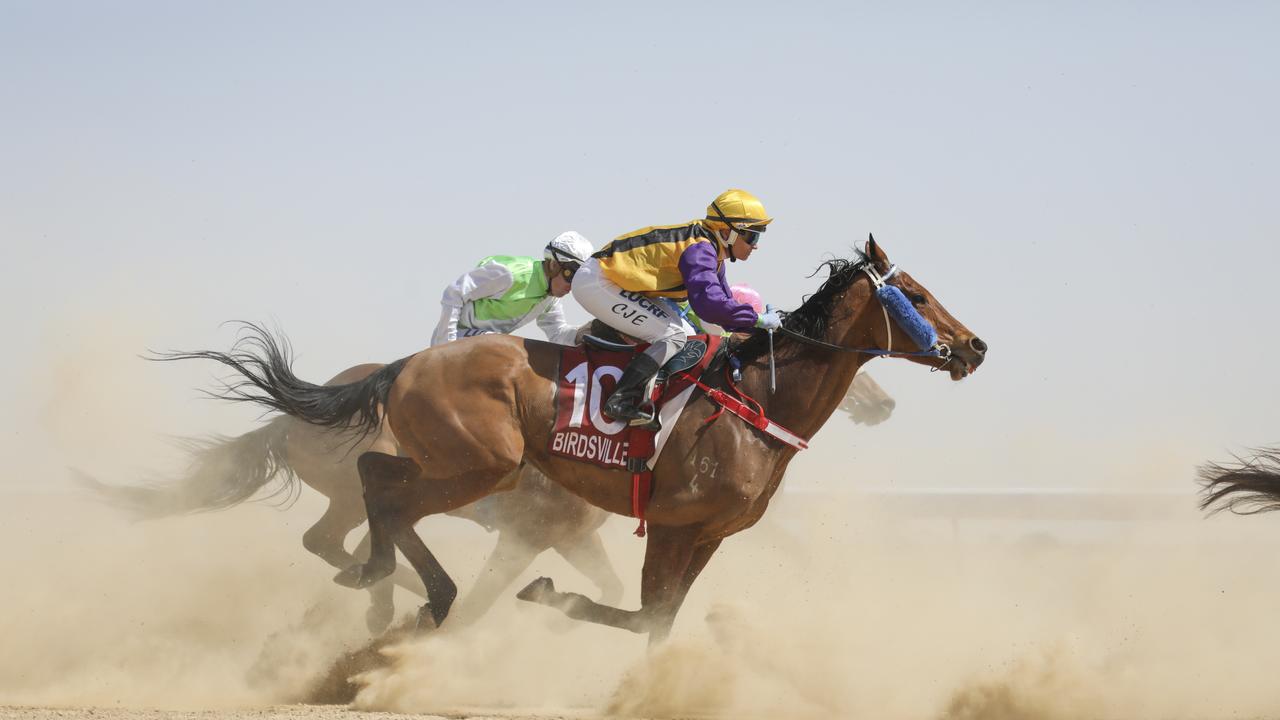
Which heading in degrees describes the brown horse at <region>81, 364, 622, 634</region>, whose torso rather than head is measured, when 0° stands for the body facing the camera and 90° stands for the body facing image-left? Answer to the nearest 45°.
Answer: approximately 270°

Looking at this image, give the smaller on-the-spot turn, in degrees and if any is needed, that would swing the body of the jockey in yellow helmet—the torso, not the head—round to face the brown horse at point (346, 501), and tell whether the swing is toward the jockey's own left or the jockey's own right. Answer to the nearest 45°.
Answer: approximately 135° to the jockey's own left

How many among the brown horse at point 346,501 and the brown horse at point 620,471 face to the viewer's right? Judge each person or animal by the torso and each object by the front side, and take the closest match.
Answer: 2

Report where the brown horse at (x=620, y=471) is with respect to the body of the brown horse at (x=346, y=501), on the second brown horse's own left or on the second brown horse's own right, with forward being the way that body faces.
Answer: on the second brown horse's own right

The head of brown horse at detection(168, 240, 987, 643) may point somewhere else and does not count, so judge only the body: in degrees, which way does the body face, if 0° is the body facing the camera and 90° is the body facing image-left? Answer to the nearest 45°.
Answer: approximately 270°

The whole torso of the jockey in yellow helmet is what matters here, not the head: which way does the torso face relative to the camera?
to the viewer's right

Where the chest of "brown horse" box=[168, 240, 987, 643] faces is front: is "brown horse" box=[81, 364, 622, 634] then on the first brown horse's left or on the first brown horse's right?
on the first brown horse's left
